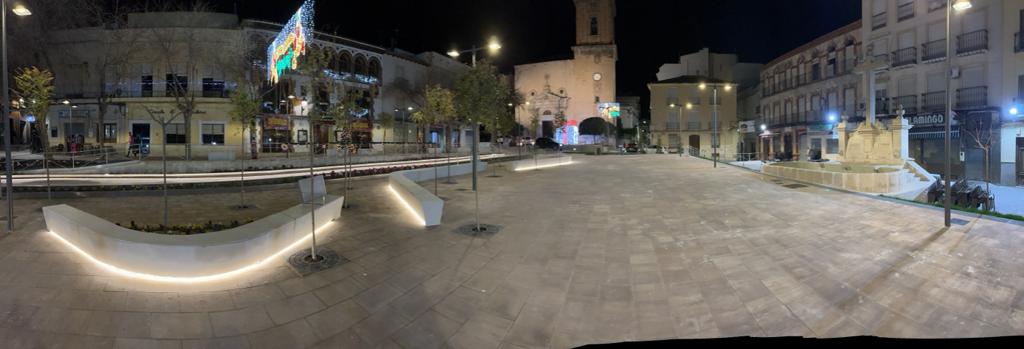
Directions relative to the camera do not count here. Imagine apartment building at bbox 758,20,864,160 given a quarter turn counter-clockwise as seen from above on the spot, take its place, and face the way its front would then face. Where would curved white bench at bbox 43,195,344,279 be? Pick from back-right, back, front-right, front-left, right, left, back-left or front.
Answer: front-right

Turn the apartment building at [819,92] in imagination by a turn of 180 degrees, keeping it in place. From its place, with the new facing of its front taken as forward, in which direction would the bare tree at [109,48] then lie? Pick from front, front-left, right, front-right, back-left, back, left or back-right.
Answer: back

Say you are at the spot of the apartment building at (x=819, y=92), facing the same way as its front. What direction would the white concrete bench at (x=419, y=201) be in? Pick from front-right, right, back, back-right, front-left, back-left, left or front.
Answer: front-left

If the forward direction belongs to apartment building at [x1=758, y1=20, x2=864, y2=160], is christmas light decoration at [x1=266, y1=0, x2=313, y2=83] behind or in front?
in front
